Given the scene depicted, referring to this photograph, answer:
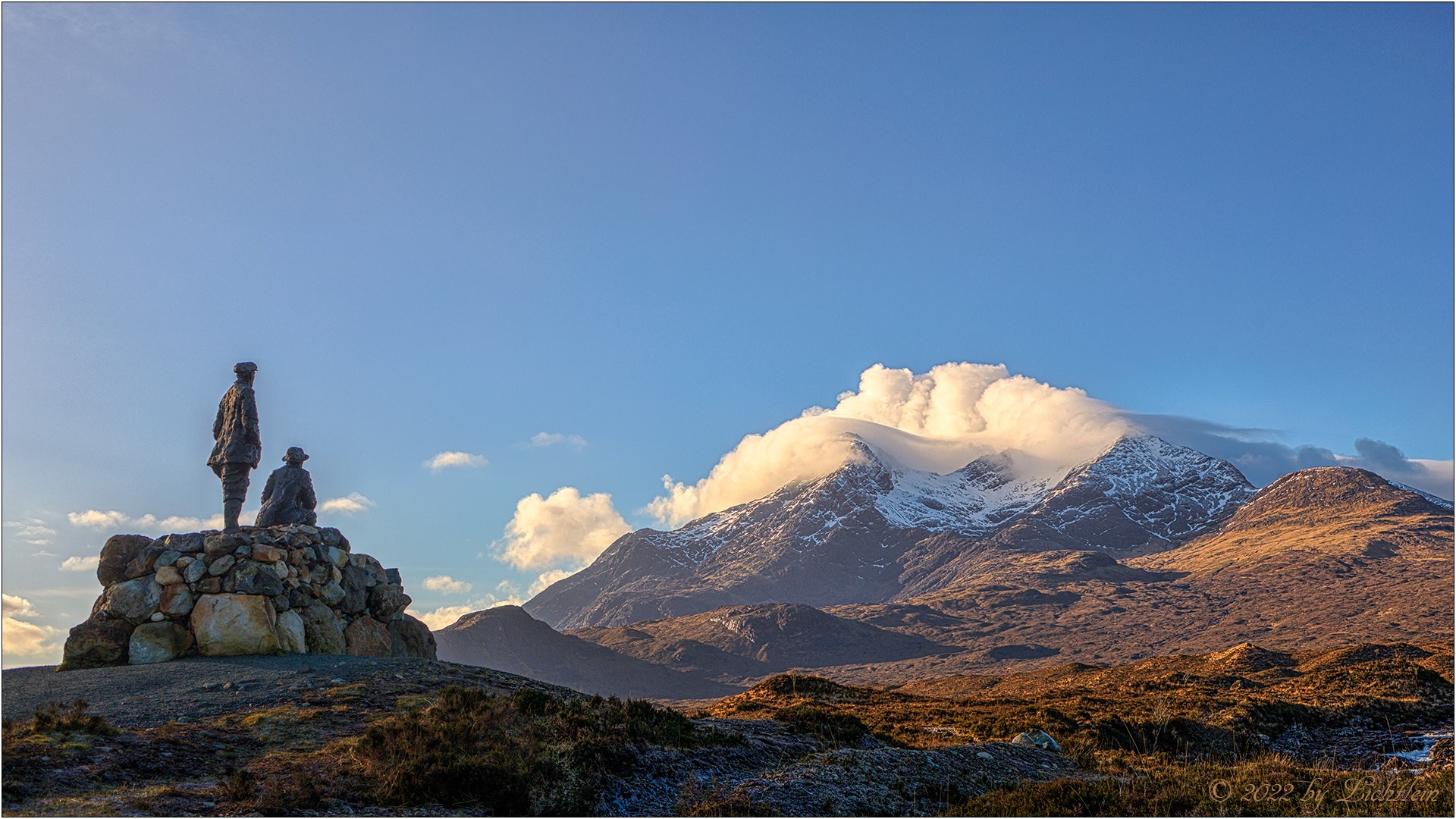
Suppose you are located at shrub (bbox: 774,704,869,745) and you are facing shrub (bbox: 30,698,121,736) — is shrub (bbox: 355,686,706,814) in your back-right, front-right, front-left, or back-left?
front-left

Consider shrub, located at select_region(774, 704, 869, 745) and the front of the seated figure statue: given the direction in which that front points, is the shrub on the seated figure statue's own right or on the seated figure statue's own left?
on the seated figure statue's own right

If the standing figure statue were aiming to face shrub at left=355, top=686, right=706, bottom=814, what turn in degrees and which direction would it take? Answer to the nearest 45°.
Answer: approximately 135° to its right

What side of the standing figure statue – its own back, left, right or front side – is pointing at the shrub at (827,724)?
right

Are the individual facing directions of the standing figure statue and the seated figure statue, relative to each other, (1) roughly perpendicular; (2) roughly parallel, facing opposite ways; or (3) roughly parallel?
roughly parallel

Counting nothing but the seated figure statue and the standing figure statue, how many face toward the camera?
0

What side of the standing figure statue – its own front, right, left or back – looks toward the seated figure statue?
front

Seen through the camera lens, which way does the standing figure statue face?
facing away from the viewer and to the right of the viewer

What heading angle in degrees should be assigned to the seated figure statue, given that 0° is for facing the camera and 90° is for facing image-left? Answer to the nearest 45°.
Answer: approximately 225°

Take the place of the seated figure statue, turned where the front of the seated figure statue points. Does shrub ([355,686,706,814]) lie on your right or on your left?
on your right
